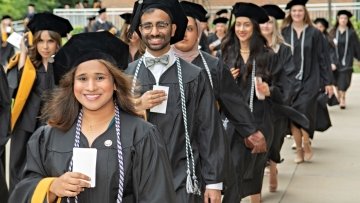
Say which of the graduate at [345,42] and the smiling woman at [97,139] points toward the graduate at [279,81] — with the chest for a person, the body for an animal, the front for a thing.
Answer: the graduate at [345,42]

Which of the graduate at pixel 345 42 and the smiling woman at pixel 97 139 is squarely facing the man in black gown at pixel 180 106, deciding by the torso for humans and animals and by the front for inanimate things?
the graduate

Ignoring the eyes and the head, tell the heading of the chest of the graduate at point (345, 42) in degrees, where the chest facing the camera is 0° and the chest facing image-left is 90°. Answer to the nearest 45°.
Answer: approximately 0°

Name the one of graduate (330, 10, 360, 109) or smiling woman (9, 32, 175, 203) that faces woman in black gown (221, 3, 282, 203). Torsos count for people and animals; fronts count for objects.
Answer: the graduate

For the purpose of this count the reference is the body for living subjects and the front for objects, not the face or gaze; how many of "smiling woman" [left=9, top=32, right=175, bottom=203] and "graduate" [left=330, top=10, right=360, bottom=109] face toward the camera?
2
